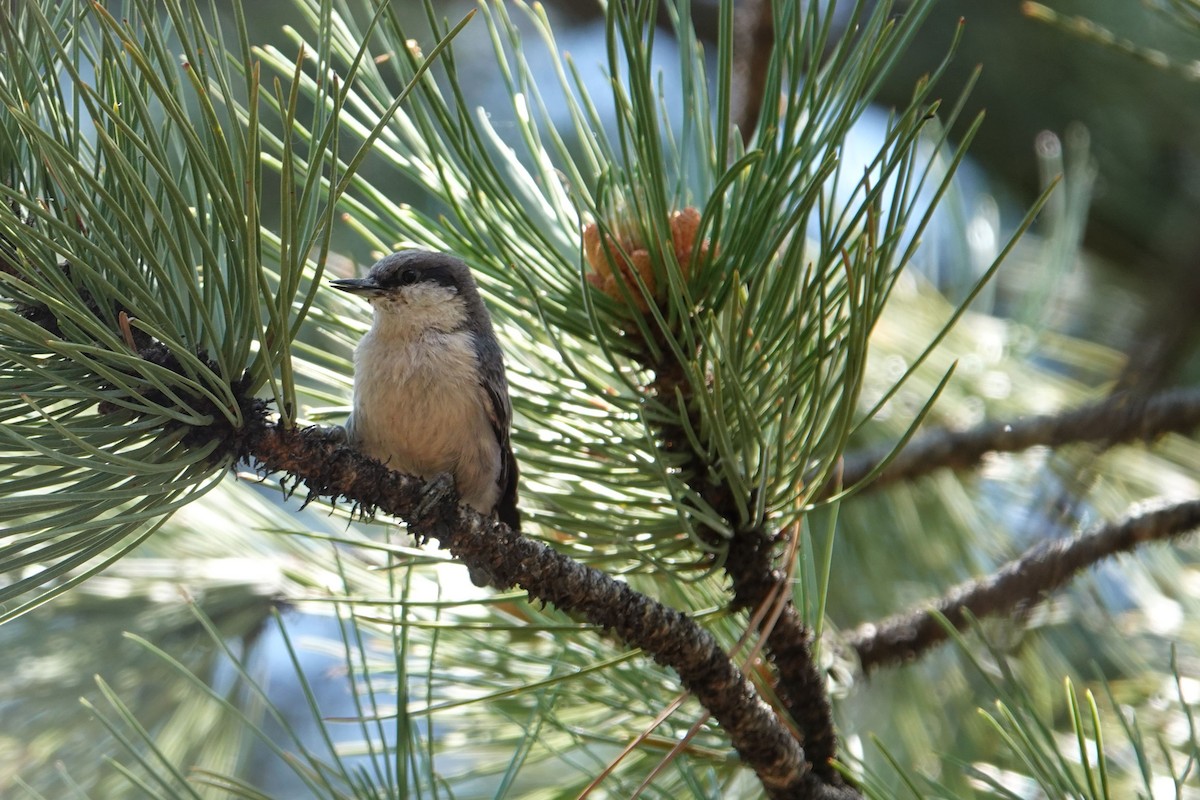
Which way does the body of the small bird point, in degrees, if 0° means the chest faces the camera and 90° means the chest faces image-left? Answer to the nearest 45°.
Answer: approximately 45°
